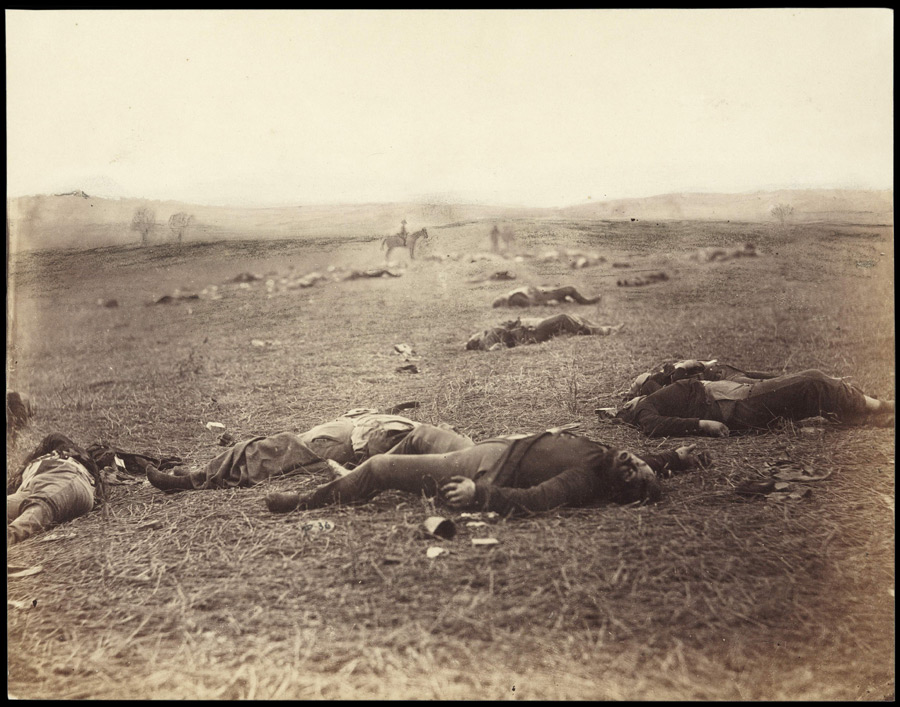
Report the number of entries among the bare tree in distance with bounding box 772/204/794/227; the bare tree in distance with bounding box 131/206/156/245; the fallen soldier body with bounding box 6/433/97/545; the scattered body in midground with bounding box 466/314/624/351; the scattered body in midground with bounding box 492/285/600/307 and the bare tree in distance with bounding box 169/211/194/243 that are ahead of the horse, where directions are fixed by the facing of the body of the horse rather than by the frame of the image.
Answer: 3

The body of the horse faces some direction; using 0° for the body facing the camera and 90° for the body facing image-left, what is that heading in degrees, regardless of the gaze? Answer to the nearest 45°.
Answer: approximately 270°

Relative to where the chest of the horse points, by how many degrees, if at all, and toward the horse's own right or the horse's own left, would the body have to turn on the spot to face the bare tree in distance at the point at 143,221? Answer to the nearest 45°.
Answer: approximately 180°

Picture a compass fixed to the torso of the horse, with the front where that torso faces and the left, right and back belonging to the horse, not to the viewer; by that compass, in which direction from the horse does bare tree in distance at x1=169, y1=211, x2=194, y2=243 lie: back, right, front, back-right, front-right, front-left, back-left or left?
back

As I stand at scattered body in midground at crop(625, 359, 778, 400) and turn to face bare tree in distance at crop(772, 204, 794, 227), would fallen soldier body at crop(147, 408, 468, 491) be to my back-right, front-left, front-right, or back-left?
back-left
